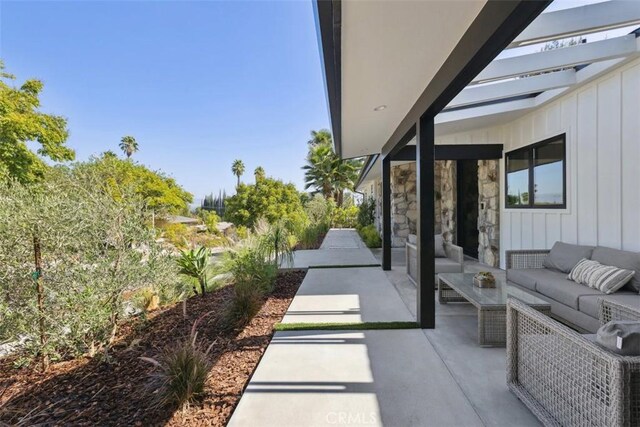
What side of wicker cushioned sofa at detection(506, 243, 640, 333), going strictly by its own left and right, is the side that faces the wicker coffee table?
front

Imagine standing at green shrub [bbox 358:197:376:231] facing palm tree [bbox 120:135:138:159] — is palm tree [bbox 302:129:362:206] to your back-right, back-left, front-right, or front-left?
front-right

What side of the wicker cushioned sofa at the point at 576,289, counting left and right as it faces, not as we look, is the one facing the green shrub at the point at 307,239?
right

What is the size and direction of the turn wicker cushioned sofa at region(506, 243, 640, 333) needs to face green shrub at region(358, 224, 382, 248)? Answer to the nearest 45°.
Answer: approximately 90° to its right

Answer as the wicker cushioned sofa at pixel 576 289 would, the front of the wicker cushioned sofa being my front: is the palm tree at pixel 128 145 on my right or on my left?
on my right

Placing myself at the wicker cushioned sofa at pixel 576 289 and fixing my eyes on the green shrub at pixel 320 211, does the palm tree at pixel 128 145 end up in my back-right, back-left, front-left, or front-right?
front-left

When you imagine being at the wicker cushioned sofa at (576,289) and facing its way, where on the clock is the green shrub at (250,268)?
The green shrub is roughly at 1 o'clock from the wicker cushioned sofa.

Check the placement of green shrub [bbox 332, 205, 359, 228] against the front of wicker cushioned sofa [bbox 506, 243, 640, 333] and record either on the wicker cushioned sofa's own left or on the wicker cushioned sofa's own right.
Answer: on the wicker cushioned sofa's own right

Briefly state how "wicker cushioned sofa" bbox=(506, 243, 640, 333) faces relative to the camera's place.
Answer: facing the viewer and to the left of the viewer

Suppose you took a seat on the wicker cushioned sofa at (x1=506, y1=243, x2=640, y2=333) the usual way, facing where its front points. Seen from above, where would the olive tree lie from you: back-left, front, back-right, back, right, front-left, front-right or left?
front

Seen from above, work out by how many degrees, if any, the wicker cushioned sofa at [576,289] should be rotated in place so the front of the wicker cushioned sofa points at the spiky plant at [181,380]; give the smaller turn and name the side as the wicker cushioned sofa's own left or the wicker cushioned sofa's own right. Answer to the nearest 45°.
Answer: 0° — it already faces it

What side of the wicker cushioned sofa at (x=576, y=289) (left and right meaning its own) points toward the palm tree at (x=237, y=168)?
right

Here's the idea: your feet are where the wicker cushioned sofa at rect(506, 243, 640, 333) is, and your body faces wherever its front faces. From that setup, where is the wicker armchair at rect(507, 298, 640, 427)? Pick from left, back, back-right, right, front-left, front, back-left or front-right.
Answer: front-left

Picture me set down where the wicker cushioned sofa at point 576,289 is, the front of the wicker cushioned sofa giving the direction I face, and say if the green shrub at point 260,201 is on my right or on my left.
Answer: on my right
